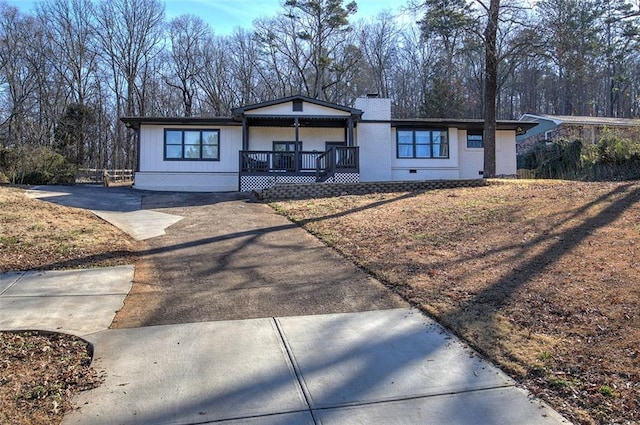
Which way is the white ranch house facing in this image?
toward the camera
